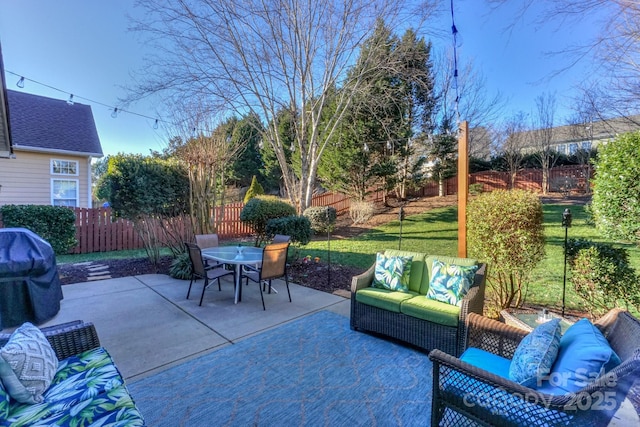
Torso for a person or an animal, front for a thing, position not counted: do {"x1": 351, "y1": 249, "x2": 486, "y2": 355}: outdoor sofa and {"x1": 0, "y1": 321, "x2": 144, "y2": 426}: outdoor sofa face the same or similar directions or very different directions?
very different directions

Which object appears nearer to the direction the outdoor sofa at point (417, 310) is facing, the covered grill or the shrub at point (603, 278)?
the covered grill

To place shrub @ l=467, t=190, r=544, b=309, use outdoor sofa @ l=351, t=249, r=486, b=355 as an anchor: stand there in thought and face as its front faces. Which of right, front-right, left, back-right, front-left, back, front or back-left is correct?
back

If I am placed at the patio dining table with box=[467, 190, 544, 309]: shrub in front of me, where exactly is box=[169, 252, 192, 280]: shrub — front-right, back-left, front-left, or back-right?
back-left

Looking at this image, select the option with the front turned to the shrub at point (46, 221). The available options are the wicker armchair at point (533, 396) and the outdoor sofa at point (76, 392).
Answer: the wicker armchair

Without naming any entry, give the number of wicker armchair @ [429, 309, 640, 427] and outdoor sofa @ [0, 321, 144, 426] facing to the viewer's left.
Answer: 1

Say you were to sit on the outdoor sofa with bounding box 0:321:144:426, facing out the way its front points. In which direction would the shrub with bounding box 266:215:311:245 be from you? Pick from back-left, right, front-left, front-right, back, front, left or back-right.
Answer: front-left

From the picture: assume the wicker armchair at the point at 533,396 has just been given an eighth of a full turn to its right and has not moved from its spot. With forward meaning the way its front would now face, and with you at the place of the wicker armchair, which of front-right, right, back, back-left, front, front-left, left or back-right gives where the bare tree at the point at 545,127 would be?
front-right

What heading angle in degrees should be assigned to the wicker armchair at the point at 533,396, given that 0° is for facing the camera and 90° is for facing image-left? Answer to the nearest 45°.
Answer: approximately 90°

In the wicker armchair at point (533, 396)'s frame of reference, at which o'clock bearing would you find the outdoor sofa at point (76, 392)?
The outdoor sofa is roughly at 11 o'clock from the wicker armchair.

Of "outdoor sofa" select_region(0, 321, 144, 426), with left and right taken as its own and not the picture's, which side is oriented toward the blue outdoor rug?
front

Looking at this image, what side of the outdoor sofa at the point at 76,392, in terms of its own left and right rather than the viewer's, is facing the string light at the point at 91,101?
left

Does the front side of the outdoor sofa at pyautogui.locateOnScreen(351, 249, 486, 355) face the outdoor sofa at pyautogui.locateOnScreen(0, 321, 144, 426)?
yes

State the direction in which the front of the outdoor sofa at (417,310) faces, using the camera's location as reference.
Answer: facing the viewer and to the left of the viewer

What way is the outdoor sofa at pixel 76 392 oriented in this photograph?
to the viewer's right

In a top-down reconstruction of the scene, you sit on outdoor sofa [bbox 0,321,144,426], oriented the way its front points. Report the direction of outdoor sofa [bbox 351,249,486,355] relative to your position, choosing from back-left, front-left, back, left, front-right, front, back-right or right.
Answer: front
